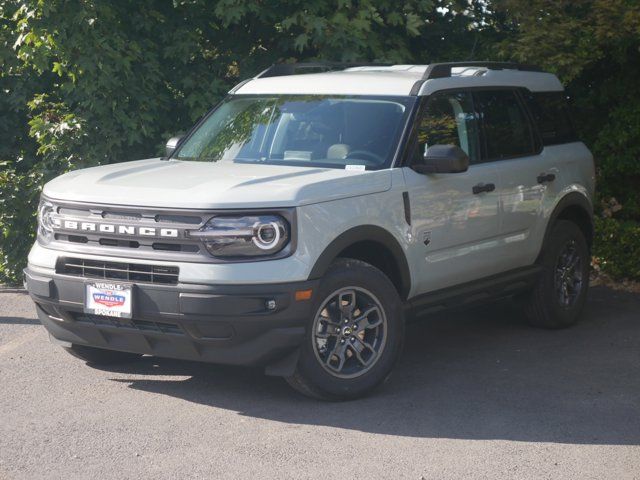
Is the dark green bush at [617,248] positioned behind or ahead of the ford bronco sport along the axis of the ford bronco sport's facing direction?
behind

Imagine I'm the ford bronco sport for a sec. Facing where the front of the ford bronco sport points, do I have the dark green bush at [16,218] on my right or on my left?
on my right

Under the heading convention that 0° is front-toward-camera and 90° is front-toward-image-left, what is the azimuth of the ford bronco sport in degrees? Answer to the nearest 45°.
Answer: approximately 45°
